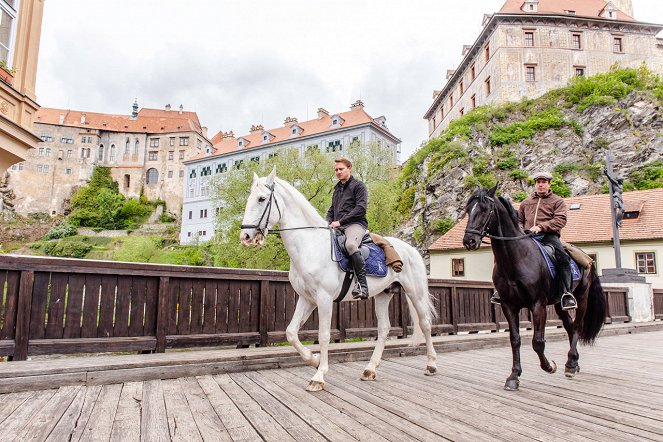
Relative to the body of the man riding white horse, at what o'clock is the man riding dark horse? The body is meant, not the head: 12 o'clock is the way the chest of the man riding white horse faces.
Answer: The man riding dark horse is roughly at 7 o'clock from the man riding white horse.

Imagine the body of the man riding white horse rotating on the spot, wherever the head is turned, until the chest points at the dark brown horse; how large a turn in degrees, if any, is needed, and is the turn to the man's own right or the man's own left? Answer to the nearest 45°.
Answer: approximately 135° to the man's own left

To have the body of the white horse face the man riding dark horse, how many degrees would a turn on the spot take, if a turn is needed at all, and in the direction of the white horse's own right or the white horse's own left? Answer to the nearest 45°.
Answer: approximately 135° to the white horse's own left

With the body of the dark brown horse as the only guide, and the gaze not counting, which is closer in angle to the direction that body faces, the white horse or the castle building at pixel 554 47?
the white horse

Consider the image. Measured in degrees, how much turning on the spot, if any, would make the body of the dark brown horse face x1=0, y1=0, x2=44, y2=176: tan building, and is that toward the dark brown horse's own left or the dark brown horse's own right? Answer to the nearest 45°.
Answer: approximately 45° to the dark brown horse's own right

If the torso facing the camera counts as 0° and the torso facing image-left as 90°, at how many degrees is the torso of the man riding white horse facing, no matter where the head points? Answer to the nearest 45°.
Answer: approximately 45°

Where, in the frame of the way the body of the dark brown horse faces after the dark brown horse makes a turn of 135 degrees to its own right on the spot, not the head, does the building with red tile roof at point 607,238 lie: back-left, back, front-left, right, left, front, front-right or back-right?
front
